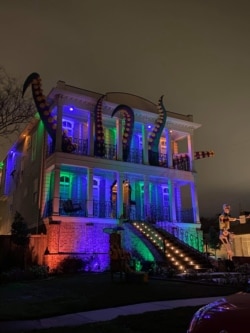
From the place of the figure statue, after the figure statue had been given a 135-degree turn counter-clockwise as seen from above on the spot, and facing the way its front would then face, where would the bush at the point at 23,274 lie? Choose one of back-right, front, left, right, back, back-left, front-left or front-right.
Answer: back-left

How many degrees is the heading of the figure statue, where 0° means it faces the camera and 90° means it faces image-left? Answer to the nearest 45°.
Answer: approximately 315°

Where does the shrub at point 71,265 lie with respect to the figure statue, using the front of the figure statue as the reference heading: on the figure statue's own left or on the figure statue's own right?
on the figure statue's own right
